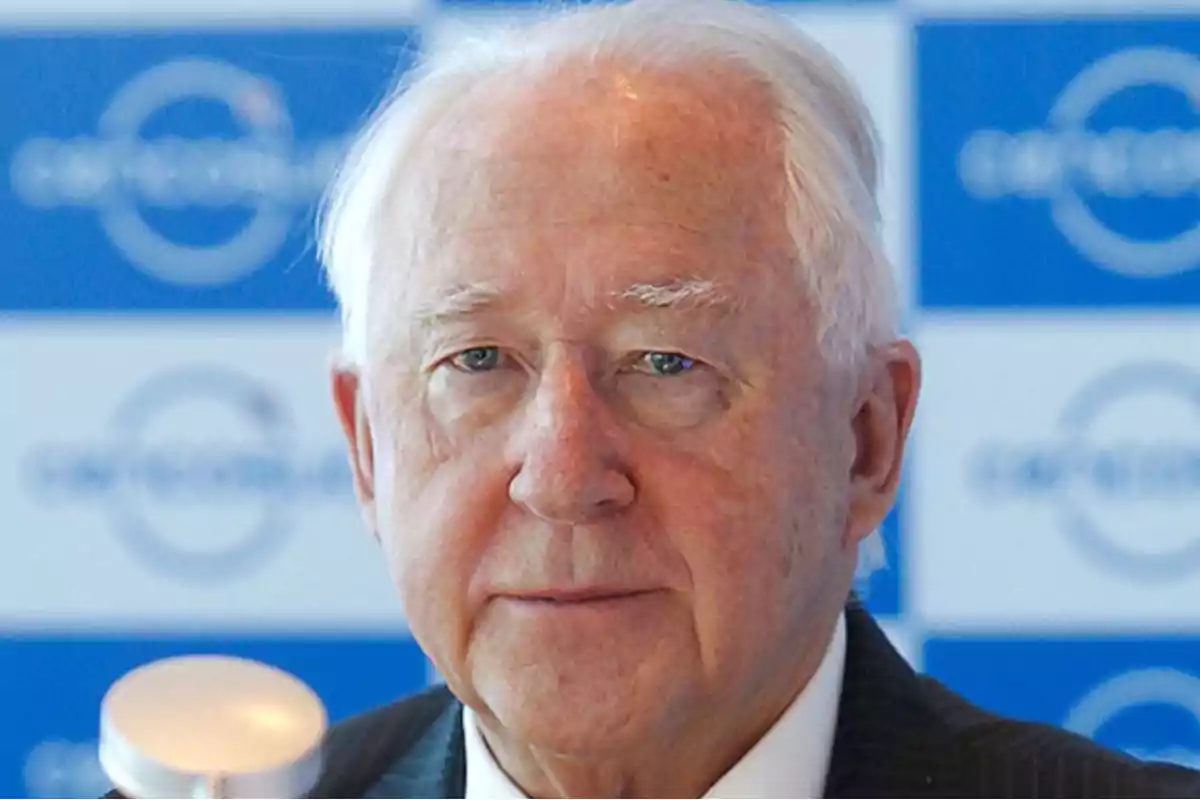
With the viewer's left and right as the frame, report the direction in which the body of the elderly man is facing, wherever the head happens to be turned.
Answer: facing the viewer and to the left of the viewer
